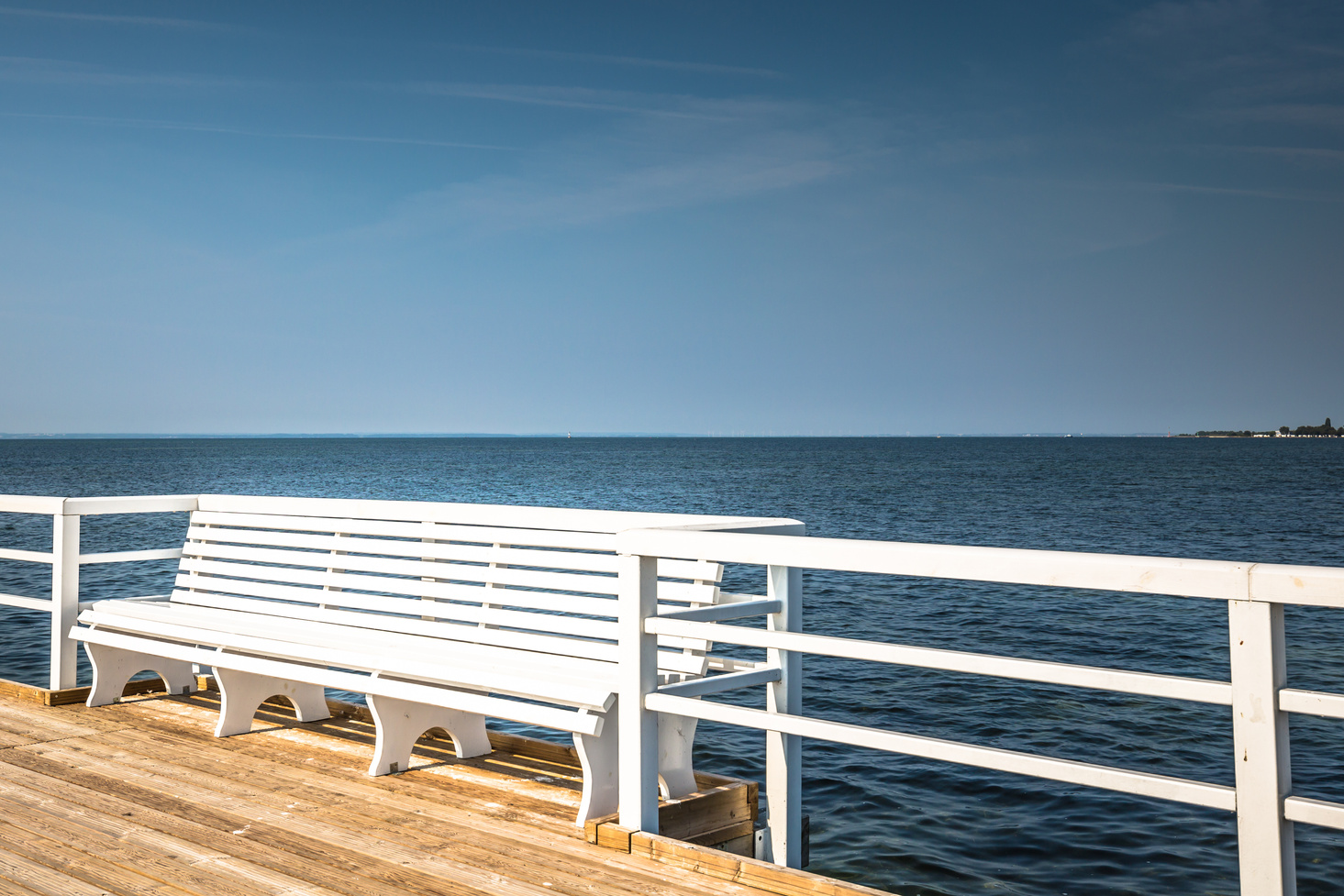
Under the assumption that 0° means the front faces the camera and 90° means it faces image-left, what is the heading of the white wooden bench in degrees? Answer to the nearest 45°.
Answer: approximately 45°
